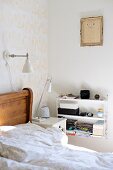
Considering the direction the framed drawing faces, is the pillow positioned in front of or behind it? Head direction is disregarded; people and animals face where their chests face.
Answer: in front

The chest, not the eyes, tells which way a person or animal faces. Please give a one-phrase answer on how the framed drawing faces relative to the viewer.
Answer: facing the viewer

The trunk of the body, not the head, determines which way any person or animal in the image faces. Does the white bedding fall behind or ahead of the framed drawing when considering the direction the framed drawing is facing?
ahead

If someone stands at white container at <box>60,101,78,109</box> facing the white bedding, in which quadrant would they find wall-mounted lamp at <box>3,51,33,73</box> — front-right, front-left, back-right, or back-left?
front-right
